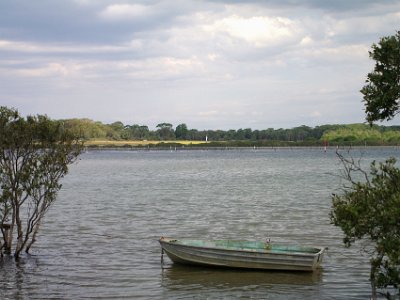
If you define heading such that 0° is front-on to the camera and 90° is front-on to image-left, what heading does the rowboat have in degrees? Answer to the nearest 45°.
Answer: approximately 90°

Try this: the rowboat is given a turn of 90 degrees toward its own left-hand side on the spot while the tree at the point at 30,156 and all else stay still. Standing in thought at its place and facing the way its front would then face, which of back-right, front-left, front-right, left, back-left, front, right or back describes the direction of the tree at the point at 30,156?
right
